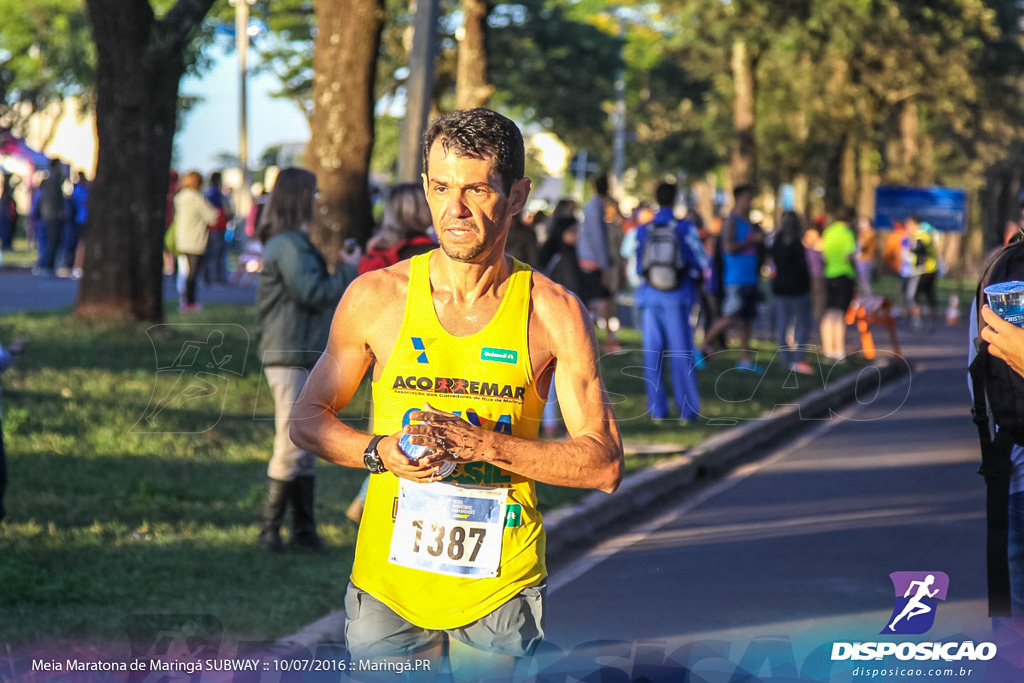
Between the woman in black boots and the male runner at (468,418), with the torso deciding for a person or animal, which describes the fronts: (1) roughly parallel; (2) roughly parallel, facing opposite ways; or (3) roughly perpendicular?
roughly perpendicular

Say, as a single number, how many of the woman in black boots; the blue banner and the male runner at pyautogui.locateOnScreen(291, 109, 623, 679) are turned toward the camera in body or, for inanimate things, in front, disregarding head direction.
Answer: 2

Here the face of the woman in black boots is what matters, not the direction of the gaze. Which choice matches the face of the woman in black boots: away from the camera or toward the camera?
away from the camera

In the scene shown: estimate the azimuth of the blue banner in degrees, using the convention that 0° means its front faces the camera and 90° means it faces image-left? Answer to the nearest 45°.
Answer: approximately 0°

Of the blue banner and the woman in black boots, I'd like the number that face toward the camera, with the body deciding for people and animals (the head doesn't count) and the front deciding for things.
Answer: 1

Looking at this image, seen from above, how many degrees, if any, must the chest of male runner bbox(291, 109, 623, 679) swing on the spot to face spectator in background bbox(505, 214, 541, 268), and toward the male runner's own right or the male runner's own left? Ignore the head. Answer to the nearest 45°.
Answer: approximately 180°

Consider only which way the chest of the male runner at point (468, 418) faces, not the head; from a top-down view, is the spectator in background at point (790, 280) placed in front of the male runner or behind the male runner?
behind

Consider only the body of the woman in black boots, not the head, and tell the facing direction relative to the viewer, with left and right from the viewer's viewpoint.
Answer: facing to the right of the viewer

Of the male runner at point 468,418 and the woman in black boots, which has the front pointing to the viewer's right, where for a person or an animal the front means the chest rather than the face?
the woman in black boots

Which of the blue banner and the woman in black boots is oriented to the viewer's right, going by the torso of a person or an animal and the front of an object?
the woman in black boots
